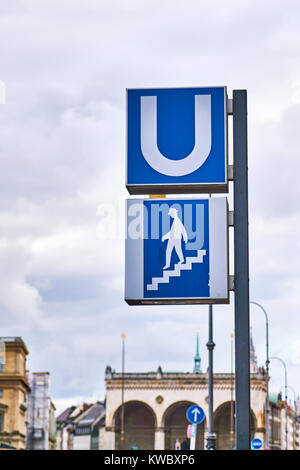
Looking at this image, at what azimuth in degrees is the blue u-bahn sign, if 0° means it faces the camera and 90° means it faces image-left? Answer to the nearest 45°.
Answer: approximately 0°

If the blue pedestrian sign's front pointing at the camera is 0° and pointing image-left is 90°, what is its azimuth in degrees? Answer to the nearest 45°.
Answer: approximately 0°

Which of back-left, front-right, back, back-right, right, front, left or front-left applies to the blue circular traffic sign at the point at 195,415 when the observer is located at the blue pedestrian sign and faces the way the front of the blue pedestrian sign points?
back

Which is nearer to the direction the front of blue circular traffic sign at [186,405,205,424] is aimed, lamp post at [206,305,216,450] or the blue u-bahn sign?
the blue u-bahn sign

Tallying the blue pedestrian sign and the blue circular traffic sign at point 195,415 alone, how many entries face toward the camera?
2

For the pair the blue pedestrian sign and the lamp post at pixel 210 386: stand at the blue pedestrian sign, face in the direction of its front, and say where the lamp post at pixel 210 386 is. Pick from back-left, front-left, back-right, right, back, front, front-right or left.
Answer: back

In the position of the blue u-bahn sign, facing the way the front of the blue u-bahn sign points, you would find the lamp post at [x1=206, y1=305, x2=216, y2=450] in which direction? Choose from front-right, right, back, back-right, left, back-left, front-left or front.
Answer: back
